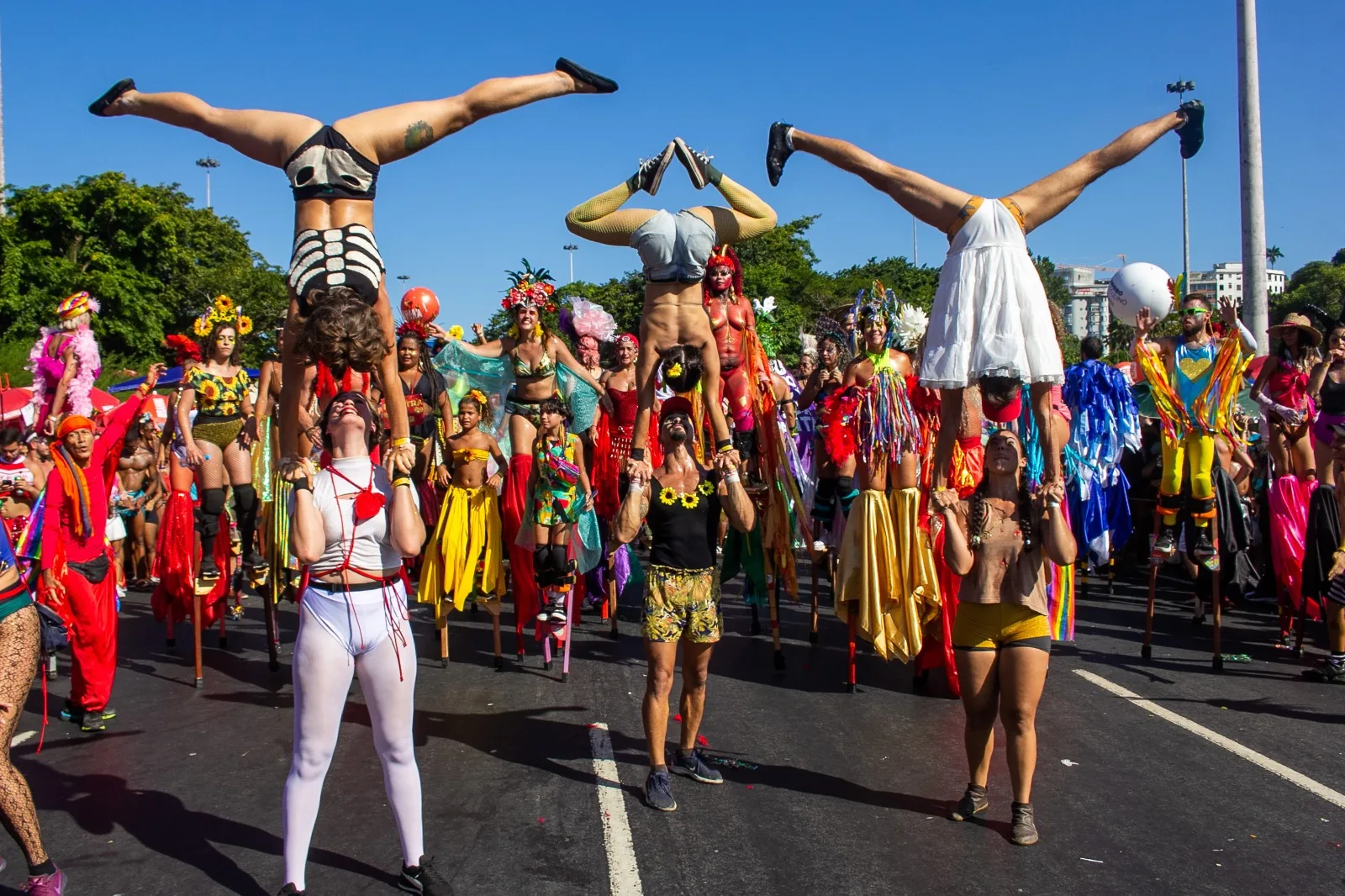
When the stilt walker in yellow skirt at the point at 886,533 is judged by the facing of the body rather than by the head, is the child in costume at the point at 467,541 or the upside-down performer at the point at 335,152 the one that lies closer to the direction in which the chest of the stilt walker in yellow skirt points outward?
the upside-down performer

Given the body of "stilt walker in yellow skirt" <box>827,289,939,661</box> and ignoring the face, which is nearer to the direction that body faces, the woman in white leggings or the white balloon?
the woman in white leggings

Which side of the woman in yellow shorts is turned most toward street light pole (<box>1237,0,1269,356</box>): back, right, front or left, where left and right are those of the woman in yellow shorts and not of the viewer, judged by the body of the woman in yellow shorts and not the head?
back

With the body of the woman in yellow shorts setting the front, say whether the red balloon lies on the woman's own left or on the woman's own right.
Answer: on the woman's own right

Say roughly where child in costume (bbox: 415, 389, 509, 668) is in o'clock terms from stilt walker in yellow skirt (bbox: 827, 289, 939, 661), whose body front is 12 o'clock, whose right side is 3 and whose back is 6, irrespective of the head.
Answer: The child in costume is roughly at 3 o'clock from the stilt walker in yellow skirt.

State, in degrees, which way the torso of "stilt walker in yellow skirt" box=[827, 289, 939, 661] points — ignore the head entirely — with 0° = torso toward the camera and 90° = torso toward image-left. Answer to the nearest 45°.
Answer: approximately 0°

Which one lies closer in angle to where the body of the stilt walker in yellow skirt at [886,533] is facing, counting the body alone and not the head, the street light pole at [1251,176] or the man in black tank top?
the man in black tank top

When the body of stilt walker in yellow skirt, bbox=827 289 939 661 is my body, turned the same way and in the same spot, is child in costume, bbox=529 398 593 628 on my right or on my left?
on my right

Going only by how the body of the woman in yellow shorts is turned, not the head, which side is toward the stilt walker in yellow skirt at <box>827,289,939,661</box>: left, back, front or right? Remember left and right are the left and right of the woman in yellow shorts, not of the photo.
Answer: back
